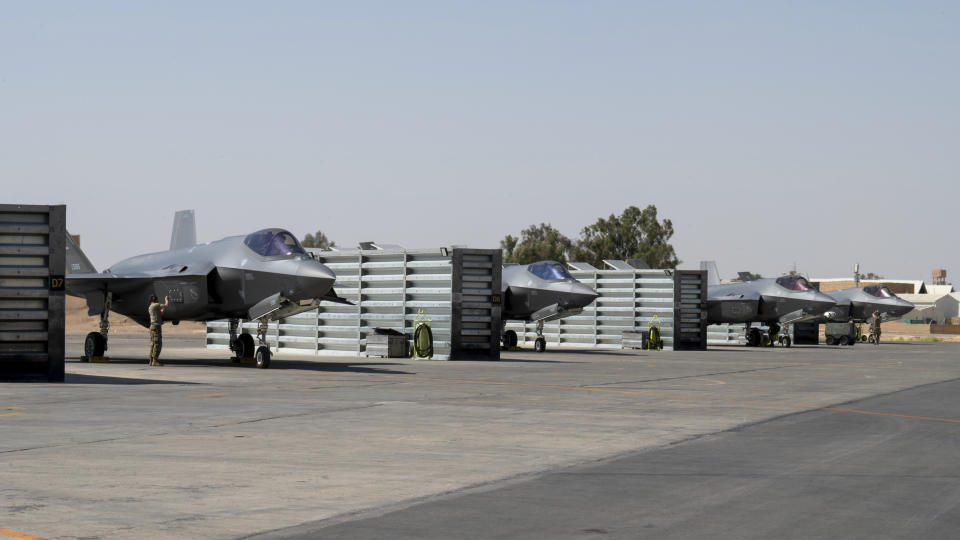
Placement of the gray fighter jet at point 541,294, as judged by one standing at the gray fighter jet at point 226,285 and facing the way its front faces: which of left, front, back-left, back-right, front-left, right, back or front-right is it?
left

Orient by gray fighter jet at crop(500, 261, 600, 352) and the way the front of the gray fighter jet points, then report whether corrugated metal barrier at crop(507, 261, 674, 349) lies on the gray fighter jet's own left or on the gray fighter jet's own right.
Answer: on the gray fighter jet's own left

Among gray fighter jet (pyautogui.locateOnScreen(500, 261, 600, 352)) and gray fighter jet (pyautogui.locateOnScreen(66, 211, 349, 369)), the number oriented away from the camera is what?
0

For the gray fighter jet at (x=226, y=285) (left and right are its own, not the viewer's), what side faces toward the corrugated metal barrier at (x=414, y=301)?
left

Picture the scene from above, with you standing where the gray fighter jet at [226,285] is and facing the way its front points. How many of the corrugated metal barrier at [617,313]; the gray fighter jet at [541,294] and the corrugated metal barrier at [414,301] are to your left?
3

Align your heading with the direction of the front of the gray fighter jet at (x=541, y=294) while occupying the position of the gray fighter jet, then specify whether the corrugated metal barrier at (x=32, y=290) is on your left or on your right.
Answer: on your right

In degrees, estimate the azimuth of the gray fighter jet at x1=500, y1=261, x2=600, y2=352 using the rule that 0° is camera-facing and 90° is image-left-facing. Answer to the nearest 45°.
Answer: approximately 315°

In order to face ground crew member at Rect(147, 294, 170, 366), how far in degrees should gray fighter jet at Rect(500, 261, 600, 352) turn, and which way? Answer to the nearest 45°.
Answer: approximately 90° to its right

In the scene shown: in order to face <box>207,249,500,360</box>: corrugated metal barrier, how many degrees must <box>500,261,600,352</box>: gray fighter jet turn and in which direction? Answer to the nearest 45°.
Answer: approximately 90° to its right

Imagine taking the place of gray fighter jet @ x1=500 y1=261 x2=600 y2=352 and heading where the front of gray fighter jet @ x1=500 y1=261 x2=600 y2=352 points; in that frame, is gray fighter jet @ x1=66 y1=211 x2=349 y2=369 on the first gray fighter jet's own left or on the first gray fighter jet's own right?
on the first gray fighter jet's own right

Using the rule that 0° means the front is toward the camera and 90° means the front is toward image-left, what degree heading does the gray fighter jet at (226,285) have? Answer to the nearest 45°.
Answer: approximately 315°

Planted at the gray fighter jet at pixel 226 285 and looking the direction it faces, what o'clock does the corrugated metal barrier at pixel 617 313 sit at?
The corrugated metal barrier is roughly at 9 o'clock from the gray fighter jet.
